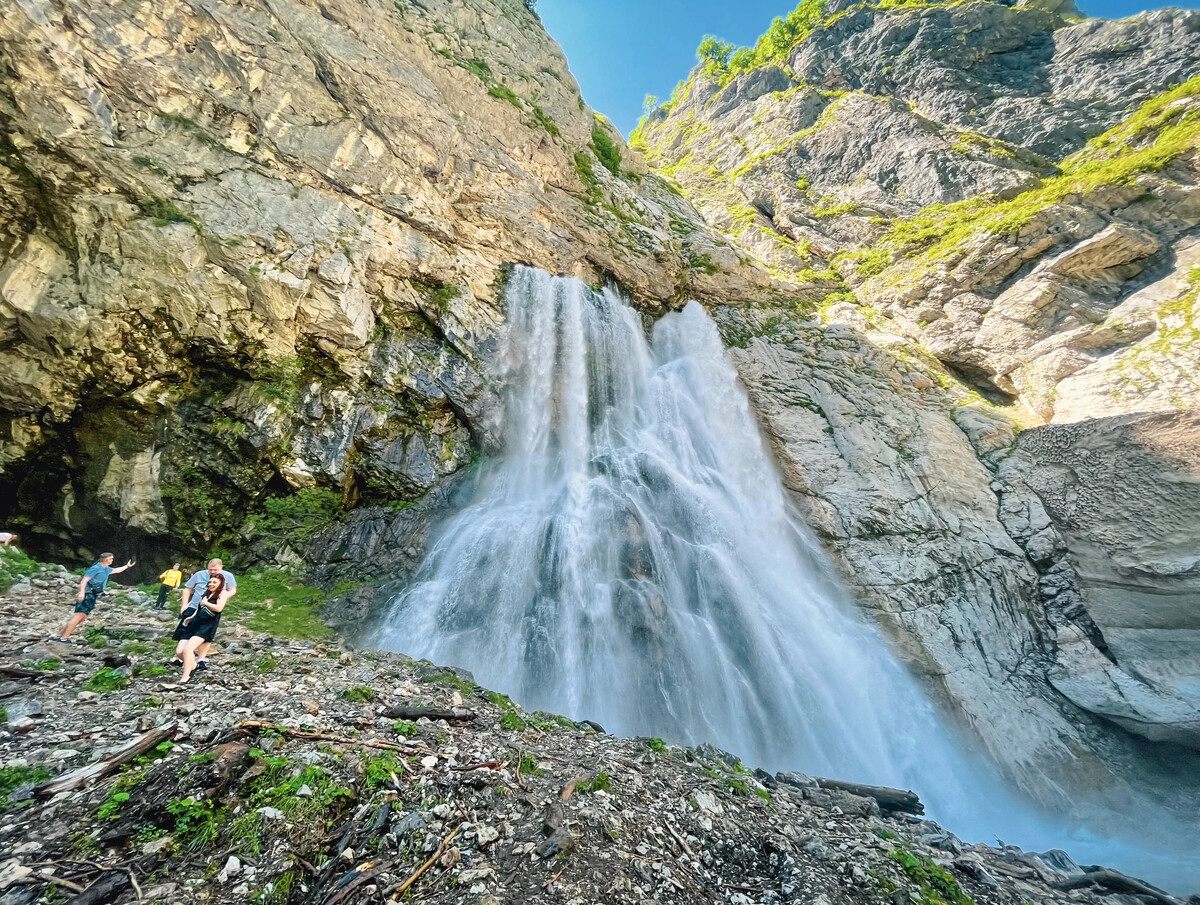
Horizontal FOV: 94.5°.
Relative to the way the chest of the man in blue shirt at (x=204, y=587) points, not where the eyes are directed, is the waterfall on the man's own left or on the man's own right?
on the man's own left

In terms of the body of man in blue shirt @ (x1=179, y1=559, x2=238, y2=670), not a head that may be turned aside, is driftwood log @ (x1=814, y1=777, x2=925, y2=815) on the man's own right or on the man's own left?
on the man's own left

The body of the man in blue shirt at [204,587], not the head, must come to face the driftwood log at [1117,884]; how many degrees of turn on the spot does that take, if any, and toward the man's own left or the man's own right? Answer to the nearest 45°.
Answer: approximately 45° to the man's own left

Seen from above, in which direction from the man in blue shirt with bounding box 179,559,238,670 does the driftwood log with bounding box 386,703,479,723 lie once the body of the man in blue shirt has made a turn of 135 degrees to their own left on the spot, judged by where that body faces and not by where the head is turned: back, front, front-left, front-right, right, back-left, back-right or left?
right

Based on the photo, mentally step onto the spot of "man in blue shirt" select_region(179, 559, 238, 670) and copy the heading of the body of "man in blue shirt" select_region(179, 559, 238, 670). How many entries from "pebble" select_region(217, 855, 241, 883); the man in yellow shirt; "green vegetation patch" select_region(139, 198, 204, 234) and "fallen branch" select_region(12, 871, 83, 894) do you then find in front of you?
2

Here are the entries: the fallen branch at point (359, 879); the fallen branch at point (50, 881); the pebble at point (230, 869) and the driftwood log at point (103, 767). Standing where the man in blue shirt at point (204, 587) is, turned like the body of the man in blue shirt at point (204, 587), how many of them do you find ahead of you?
4

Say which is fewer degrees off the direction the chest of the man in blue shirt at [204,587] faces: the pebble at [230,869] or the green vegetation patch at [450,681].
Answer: the pebble

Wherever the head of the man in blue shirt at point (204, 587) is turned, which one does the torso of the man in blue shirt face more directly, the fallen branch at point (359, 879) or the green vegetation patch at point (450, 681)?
the fallen branch

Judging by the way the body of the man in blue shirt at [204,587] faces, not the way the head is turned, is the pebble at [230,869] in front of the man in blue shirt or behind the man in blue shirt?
in front

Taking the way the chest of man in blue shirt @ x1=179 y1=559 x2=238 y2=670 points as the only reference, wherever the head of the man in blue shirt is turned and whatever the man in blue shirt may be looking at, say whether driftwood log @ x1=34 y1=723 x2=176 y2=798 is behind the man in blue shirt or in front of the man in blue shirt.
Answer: in front

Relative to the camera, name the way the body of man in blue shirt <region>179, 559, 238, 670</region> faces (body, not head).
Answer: toward the camera

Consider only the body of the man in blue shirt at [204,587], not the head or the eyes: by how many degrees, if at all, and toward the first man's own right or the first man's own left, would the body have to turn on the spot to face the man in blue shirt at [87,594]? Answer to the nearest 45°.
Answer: approximately 135° to the first man's own right

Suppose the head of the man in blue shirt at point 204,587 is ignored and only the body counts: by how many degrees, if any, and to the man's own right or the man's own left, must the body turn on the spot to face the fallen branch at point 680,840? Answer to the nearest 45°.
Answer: approximately 45° to the man's own left

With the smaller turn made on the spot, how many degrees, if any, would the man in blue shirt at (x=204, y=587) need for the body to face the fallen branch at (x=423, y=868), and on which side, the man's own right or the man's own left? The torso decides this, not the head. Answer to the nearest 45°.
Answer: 0° — they already face it

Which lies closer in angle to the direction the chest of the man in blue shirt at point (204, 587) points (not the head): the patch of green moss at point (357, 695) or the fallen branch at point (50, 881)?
the fallen branch

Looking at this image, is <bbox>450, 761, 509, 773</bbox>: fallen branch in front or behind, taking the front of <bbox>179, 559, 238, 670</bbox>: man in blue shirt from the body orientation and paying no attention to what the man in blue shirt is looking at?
in front
